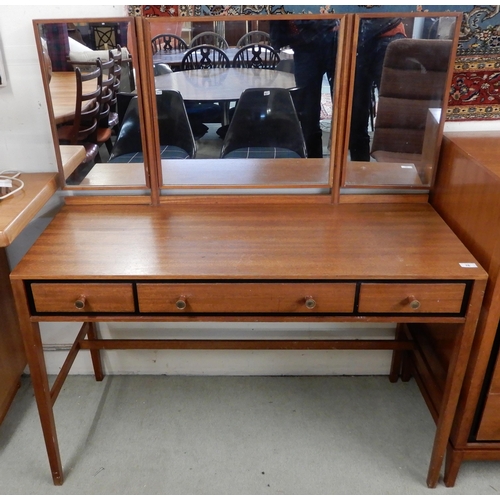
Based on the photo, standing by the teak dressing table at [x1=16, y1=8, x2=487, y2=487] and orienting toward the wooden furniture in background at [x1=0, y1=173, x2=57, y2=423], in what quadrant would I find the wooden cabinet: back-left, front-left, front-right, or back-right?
back-right

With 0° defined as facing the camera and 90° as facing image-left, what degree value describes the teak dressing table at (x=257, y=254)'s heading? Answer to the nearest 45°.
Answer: approximately 0°

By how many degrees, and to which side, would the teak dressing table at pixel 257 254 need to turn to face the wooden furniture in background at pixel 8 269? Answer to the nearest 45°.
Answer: approximately 90° to its right

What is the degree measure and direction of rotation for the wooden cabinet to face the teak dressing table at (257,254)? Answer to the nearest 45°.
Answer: approximately 45° to its right

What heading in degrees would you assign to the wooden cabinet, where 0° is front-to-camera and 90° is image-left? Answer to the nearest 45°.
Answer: approximately 0°

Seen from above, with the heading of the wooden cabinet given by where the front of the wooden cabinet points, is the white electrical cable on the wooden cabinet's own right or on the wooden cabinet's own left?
on the wooden cabinet's own right

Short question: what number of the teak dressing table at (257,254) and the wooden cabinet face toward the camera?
2

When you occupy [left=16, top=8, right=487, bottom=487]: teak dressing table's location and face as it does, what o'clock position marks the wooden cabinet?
The wooden cabinet is roughly at 9 o'clock from the teak dressing table.

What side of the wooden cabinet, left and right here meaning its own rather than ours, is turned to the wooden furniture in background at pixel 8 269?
right

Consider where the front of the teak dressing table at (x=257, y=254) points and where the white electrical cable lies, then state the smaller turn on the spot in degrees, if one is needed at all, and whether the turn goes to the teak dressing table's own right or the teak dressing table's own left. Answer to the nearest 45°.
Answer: approximately 90° to the teak dressing table's own right
